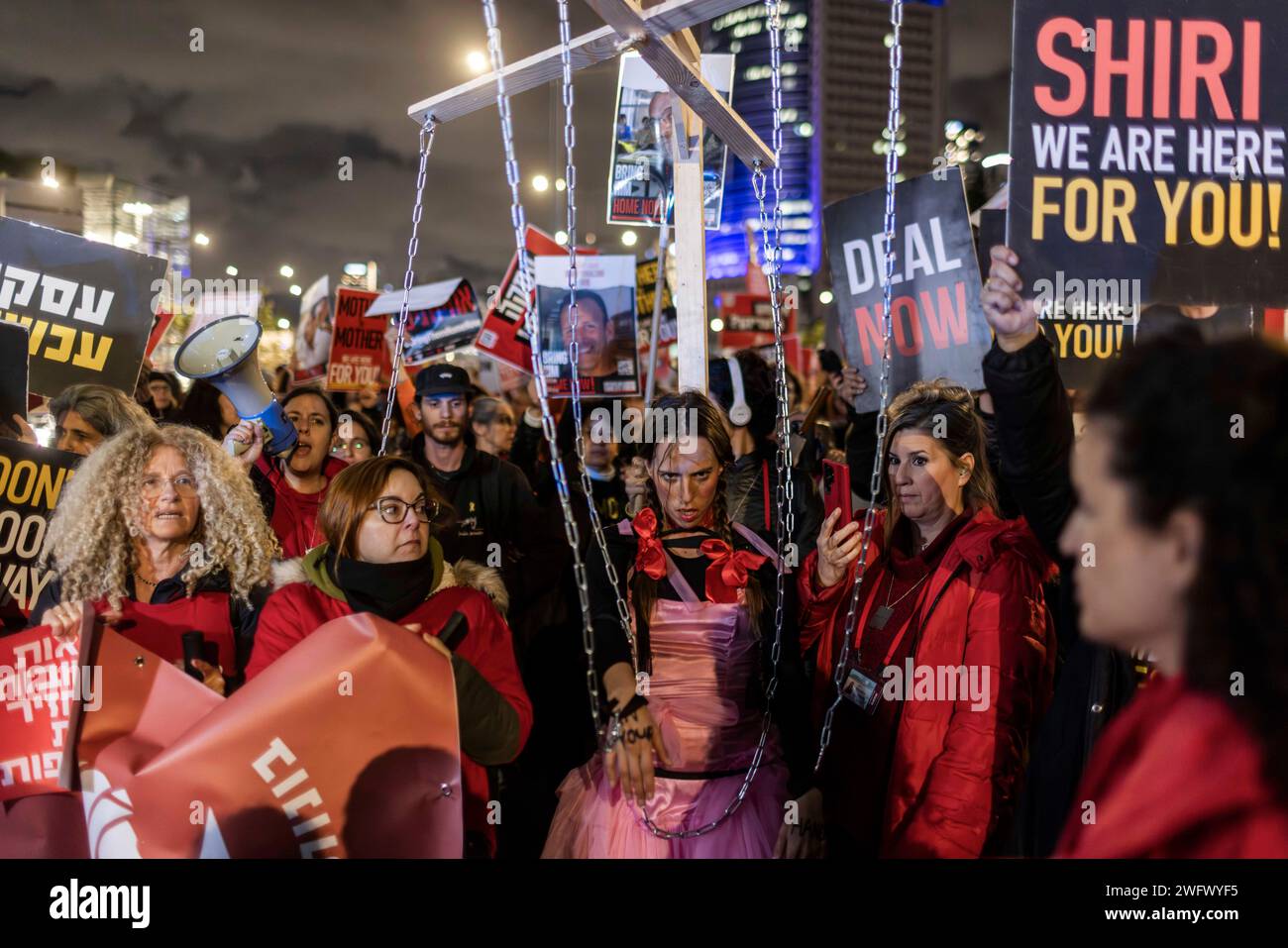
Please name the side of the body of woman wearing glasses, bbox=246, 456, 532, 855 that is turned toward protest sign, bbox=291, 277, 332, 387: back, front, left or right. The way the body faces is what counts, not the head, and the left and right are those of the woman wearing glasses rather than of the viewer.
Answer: back

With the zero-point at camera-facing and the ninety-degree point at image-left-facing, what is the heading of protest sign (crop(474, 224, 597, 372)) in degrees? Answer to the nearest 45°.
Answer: approximately 0°

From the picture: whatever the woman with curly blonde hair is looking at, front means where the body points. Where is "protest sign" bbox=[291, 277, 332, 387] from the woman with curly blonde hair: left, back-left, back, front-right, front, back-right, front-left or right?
back

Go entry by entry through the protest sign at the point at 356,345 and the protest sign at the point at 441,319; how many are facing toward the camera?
2

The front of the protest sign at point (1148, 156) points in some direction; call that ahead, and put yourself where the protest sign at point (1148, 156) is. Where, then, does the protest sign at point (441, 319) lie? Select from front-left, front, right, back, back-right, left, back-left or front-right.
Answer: back-right
